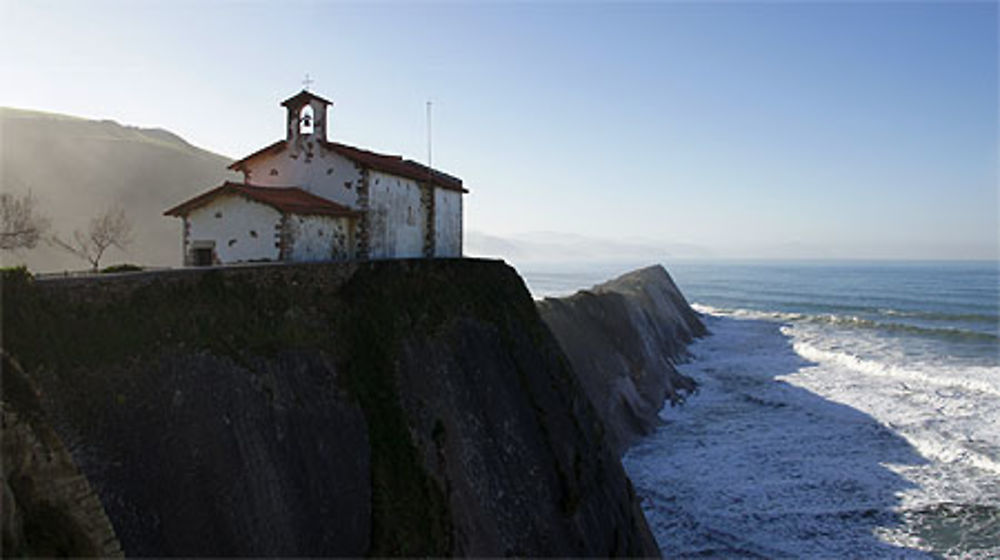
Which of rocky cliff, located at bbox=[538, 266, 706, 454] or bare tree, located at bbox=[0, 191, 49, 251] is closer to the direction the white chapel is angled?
the bare tree

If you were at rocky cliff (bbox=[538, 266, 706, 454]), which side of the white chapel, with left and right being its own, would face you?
back

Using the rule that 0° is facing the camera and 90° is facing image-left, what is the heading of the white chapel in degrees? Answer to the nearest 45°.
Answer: approximately 45°
